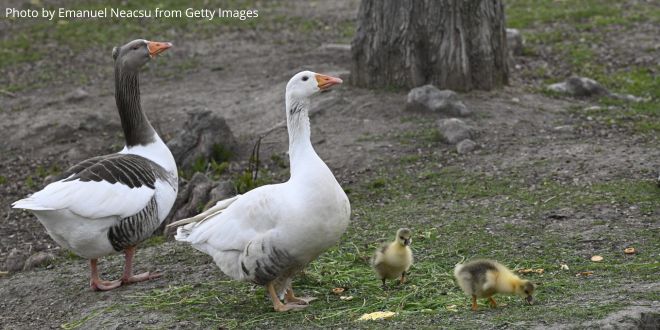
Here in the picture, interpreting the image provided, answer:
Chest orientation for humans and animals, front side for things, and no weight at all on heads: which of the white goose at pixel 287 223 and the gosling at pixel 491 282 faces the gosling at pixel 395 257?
the white goose

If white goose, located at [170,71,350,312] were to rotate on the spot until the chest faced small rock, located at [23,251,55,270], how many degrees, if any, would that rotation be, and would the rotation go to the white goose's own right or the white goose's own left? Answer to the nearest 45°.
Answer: approximately 135° to the white goose's own left

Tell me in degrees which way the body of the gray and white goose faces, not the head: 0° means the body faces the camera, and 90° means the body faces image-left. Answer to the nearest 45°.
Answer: approximately 270°

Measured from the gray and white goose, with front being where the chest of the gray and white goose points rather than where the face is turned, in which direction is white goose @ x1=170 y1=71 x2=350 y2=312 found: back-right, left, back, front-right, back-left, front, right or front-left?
front-right

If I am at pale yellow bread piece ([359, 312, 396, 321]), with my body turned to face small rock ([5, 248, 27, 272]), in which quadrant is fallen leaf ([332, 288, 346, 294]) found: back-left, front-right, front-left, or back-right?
front-right

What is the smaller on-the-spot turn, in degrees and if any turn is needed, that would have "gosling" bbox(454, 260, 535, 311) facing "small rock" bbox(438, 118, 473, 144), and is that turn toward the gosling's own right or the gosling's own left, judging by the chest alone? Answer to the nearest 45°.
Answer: approximately 90° to the gosling's own left

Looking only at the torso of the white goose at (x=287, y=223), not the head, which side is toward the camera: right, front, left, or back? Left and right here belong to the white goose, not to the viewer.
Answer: right

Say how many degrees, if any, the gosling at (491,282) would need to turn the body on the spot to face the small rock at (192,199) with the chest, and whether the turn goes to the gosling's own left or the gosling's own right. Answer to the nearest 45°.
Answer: approximately 135° to the gosling's own left

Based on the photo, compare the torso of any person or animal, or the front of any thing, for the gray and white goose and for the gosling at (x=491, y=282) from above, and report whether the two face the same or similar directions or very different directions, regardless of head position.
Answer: same or similar directions

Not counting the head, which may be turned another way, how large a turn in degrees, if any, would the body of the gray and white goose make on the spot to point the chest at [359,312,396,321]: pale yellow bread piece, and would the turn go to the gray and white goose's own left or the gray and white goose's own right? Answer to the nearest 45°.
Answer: approximately 45° to the gray and white goose's own right

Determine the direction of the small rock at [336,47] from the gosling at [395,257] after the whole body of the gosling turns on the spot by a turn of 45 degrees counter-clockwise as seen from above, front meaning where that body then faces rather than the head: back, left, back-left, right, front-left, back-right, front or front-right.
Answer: left

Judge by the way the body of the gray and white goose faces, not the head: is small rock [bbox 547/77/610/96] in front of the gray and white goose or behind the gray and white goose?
in front

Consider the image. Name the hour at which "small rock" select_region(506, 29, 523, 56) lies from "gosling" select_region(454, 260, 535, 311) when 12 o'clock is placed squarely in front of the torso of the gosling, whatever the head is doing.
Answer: The small rock is roughly at 9 o'clock from the gosling.

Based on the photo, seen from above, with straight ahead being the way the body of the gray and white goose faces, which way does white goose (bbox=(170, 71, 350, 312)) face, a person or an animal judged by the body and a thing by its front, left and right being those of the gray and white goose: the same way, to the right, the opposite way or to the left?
the same way

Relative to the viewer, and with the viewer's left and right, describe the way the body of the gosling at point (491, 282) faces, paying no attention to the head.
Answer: facing to the right of the viewer

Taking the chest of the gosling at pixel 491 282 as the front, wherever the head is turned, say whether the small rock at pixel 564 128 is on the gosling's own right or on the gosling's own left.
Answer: on the gosling's own left
